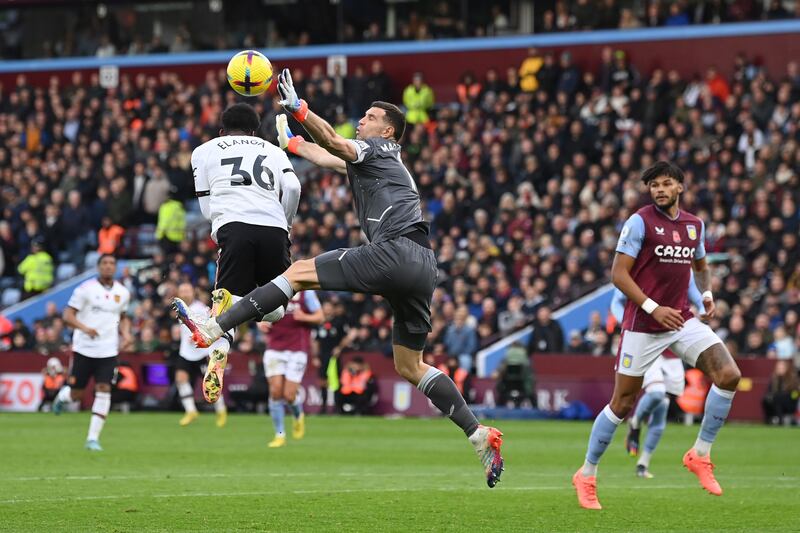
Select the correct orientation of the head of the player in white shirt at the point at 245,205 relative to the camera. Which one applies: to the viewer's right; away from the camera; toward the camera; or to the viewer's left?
away from the camera

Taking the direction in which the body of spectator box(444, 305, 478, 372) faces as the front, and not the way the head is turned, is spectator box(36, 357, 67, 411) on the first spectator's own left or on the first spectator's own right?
on the first spectator's own right

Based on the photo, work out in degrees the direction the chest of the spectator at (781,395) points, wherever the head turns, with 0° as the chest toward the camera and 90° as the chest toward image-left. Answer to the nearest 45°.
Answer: approximately 0°

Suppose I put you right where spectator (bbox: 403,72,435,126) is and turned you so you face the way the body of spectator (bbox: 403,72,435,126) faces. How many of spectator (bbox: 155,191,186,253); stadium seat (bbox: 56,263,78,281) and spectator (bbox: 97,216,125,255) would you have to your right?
3

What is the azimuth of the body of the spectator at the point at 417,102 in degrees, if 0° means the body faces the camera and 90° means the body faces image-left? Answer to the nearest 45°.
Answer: approximately 0°
